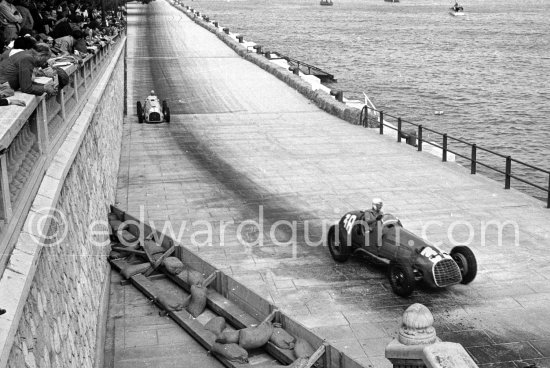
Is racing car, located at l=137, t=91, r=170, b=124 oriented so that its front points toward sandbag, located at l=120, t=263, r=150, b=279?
yes

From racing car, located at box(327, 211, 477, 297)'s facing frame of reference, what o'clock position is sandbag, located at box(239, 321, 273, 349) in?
The sandbag is roughly at 3 o'clock from the racing car.

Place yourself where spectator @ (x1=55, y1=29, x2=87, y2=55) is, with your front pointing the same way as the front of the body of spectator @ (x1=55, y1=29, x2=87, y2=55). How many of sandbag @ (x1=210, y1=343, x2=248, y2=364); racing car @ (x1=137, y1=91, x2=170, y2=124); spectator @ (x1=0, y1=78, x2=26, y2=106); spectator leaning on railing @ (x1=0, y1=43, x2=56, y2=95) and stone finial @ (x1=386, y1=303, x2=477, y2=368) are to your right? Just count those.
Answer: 4

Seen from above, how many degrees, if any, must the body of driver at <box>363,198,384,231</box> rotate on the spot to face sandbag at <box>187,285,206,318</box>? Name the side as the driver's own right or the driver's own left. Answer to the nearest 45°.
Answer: approximately 90° to the driver's own right

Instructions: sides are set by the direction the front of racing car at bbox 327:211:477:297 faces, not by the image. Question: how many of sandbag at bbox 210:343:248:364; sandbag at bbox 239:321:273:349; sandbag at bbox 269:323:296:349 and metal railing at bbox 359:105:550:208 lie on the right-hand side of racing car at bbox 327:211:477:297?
3

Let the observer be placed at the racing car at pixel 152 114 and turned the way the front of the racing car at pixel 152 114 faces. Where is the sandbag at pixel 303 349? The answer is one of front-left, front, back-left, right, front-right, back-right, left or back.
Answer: front

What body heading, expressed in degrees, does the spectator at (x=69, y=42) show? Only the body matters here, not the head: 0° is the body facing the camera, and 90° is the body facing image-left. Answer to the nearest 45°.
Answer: approximately 270°

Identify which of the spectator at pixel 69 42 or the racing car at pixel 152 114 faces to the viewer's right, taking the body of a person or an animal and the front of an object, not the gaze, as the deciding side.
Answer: the spectator

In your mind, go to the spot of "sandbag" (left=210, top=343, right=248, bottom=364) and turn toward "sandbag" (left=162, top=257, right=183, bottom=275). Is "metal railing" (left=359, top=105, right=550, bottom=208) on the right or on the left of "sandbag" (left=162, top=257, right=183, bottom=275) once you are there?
right

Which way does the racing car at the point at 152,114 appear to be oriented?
toward the camera

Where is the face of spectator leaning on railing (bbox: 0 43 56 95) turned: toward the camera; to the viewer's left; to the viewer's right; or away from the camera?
to the viewer's right

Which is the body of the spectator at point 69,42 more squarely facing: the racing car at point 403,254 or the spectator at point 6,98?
the racing car

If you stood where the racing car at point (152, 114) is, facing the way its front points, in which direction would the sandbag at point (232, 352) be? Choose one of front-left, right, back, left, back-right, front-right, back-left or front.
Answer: front

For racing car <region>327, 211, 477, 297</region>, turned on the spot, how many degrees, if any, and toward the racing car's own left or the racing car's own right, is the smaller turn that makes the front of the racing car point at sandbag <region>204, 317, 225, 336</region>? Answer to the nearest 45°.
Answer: approximately 90° to the racing car's own right

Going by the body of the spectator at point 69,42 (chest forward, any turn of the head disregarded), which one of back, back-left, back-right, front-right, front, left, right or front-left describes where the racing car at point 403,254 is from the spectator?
front-right

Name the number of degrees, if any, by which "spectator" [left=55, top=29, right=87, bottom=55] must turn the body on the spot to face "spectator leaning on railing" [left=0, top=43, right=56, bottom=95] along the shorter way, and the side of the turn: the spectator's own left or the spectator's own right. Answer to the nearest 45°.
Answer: approximately 90° to the spectator's own right

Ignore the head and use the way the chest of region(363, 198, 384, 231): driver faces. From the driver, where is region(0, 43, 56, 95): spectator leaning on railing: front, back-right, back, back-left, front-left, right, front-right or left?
right
